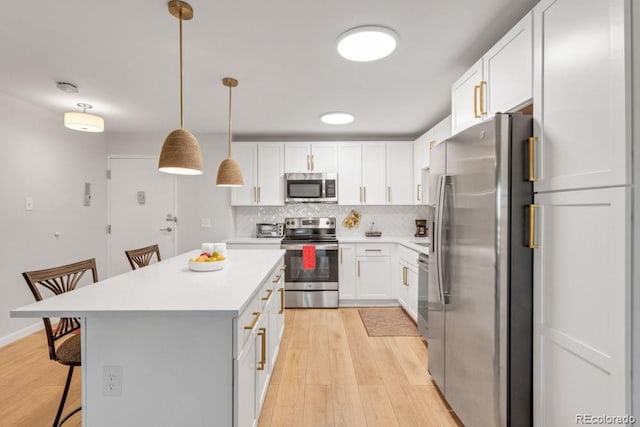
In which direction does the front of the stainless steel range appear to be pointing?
toward the camera

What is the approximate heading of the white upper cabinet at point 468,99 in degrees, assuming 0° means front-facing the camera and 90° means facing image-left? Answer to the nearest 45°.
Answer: approximately 90°

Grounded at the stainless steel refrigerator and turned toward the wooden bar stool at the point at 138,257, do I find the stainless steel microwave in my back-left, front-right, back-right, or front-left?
front-right

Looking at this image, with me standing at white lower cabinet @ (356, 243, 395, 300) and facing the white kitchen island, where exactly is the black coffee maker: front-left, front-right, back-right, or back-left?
back-left

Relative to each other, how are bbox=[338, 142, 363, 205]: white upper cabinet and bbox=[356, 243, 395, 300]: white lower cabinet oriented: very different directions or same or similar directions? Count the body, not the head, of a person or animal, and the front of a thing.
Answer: same or similar directions

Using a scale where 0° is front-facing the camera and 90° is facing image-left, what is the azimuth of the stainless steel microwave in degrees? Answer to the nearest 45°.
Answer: approximately 0°

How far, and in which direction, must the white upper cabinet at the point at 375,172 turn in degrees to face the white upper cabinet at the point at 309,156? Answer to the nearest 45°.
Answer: approximately 90° to its right

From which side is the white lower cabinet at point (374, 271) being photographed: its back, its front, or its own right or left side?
front

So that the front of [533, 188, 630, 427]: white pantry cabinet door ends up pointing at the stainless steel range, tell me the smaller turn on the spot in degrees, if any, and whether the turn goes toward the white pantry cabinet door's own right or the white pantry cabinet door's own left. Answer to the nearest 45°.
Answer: approximately 90° to the white pantry cabinet door's own right

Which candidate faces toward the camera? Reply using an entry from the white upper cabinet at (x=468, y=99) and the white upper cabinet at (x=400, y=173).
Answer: the white upper cabinet at (x=400, y=173)

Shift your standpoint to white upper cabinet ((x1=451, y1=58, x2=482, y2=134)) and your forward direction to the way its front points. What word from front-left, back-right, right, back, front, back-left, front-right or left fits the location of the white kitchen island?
front-left

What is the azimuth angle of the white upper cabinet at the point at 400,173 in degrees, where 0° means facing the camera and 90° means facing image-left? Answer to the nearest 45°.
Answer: approximately 0°

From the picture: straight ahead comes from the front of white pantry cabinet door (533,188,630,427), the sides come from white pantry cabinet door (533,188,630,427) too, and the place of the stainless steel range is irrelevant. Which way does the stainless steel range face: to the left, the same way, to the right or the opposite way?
to the left

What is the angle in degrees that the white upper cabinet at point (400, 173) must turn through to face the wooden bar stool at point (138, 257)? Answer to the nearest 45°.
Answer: approximately 45° to its right

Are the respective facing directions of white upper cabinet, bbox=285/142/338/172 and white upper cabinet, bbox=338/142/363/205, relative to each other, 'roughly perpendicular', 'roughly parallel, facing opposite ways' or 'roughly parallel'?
roughly parallel

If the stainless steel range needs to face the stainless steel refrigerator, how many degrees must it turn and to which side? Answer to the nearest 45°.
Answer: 0° — it already faces it

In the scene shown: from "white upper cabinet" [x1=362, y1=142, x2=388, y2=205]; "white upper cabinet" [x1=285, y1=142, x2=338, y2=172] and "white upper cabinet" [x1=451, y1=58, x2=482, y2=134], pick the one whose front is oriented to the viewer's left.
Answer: "white upper cabinet" [x1=451, y1=58, x2=482, y2=134]

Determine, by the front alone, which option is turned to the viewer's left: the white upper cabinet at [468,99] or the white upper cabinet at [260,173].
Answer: the white upper cabinet at [468,99]

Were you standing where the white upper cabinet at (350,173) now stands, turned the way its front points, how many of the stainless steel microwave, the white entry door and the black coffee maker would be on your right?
2
